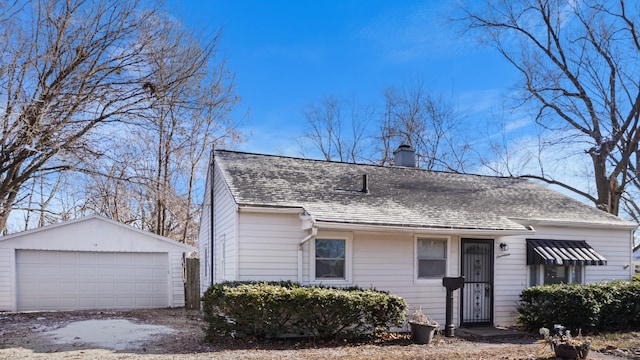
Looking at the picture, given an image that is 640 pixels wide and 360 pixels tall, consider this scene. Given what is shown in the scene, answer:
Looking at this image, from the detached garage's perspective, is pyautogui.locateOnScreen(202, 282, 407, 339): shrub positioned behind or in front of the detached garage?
in front

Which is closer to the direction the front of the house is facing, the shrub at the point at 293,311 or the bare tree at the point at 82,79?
the shrub

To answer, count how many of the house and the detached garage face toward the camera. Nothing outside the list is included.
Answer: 2

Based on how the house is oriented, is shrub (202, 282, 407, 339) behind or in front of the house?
in front

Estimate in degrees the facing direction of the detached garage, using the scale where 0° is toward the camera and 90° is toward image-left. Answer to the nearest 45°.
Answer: approximately 0°
